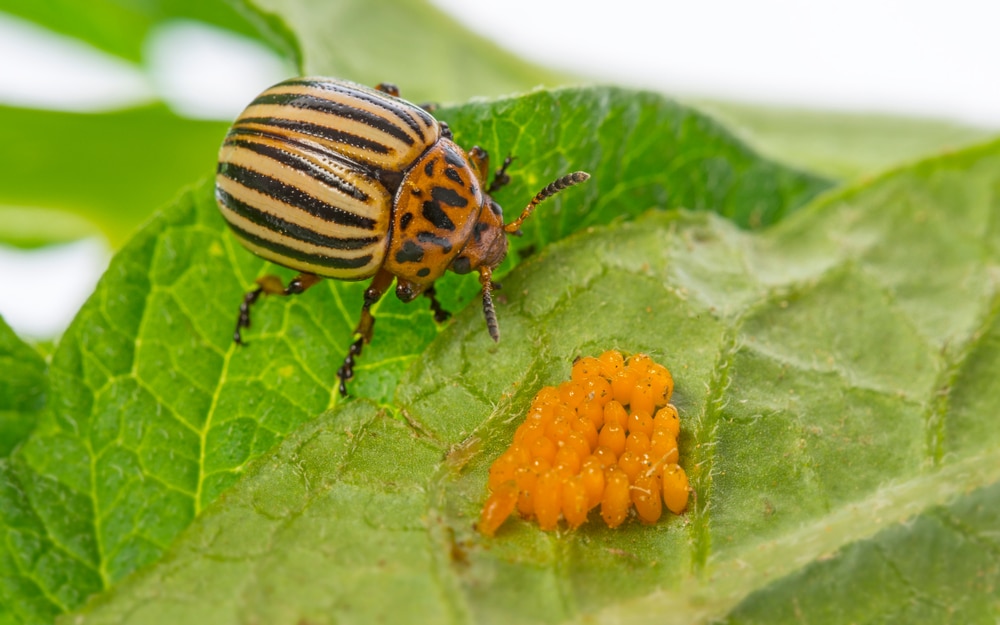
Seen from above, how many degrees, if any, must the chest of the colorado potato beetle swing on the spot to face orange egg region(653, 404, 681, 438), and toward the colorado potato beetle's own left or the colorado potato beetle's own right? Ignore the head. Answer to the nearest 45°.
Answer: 0° — it already faces it

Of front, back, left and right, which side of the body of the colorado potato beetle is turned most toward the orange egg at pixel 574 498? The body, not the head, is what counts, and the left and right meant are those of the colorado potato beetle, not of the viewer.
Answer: front

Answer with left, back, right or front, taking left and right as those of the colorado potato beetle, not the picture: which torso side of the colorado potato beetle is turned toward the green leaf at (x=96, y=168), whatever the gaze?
back

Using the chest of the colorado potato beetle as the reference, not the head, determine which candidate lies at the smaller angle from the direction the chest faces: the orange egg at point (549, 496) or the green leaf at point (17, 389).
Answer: the orange egg

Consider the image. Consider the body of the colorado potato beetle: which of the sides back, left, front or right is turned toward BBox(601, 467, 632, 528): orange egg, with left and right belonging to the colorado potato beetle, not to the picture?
front

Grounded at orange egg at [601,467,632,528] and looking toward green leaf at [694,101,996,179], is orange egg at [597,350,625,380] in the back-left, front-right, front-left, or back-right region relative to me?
front-left

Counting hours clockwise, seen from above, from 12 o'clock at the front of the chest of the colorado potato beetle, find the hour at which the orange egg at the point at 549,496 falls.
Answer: The orange egg is roughly at 1 o'clock from the colorado potato beetle.

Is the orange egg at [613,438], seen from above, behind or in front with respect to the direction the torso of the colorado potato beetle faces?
in front

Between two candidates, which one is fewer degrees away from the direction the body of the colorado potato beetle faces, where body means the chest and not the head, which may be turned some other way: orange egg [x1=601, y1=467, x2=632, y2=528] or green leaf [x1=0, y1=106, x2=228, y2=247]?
the orange egg

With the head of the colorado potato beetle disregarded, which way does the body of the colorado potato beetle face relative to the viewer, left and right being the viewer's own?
facing the viewer and to the right of the viewer

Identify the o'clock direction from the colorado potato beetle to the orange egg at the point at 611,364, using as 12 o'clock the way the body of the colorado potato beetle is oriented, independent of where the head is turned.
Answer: The orange egg is roughly at 12 o'clock from the colorado potato beetle.

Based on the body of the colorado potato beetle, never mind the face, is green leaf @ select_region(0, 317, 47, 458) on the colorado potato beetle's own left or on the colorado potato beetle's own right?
on the colorado potato beetle's own right

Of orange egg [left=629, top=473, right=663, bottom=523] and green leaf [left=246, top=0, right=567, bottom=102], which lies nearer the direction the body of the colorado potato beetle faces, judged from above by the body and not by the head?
the orange egg
